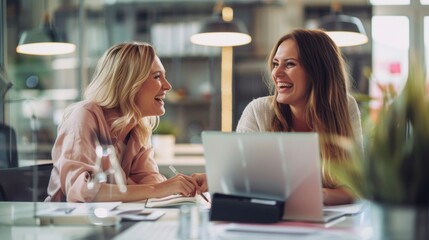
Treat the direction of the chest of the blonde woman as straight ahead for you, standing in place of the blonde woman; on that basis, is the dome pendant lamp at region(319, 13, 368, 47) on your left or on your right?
on your left

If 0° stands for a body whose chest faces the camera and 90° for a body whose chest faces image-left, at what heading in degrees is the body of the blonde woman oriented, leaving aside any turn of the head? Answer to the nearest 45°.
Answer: approximately 270°

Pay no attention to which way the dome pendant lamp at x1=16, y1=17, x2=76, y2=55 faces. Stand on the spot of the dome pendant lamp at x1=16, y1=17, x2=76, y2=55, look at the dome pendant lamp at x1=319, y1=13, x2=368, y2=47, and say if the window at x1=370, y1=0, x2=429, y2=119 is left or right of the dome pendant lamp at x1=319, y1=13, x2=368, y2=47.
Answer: left

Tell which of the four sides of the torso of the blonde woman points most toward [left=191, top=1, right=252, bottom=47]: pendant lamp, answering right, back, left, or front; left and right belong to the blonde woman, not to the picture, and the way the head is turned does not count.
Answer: left

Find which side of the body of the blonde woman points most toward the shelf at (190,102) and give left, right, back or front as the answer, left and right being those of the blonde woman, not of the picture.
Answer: left

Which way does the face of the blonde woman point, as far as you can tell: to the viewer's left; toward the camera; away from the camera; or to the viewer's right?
to the viewer's right

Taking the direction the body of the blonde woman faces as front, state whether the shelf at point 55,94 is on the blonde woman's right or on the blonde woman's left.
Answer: on the blonde woman's left
